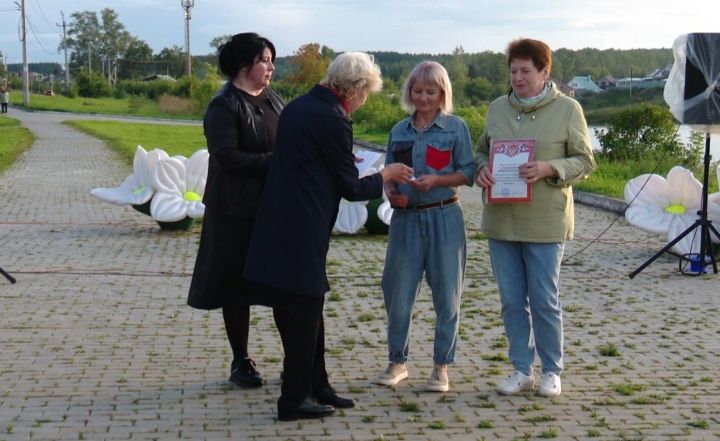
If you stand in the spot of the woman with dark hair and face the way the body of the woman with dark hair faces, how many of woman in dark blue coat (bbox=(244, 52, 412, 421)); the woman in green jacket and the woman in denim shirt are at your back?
0

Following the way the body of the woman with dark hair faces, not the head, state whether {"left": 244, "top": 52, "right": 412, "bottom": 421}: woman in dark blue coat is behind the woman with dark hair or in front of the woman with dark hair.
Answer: in front

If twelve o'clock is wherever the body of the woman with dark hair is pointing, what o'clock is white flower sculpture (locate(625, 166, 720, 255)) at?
The white flower sculpture is roughly at 9 o'clock from the woman with dark hair.

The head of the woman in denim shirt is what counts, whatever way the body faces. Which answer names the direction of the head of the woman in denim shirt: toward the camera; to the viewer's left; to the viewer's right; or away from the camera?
toward the camera

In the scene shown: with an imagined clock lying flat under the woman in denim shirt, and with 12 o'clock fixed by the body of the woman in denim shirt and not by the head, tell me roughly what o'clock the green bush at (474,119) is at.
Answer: The green bush is roughly at 6 o'clock from the woman in denim shirt.

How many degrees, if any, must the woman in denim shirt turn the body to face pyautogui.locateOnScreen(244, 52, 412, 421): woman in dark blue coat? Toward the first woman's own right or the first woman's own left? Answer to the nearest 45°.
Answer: approximately 45° to the first woman's own right

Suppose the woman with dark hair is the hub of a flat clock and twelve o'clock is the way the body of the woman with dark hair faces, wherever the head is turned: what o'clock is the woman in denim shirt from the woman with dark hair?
The woman in denim shirt is roughly at 11 o'clock from the woman with dark hair.

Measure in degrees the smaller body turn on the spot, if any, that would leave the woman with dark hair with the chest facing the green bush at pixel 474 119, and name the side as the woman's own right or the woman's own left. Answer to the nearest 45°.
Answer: approximately 135° to the woman's own left

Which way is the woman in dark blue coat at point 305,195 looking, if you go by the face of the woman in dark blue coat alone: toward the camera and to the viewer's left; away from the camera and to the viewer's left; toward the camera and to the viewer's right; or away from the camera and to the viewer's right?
away from the camera and to the viewer's right

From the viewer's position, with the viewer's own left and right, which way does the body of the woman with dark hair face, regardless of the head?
facing the viewer and to the right of the viewer

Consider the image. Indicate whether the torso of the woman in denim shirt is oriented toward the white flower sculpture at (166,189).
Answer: no

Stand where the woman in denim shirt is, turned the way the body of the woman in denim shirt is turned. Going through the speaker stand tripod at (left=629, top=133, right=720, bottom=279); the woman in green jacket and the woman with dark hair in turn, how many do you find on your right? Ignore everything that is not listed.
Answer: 1

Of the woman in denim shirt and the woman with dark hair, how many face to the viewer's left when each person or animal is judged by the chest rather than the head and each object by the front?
0

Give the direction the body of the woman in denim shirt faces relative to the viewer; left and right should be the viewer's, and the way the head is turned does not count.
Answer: facing the viewer

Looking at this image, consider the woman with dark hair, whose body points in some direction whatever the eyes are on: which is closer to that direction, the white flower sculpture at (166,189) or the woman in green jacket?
the woman in green jacket

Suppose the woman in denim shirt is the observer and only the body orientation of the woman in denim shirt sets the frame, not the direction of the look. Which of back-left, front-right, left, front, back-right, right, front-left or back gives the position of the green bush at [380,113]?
back

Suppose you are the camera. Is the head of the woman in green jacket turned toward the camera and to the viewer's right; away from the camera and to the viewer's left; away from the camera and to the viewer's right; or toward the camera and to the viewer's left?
toward the camera and to the viewer's left

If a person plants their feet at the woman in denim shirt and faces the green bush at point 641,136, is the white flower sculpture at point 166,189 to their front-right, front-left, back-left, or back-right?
front-left

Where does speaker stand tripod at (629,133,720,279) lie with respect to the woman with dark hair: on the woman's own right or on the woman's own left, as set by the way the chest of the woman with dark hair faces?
on the woman's own left
